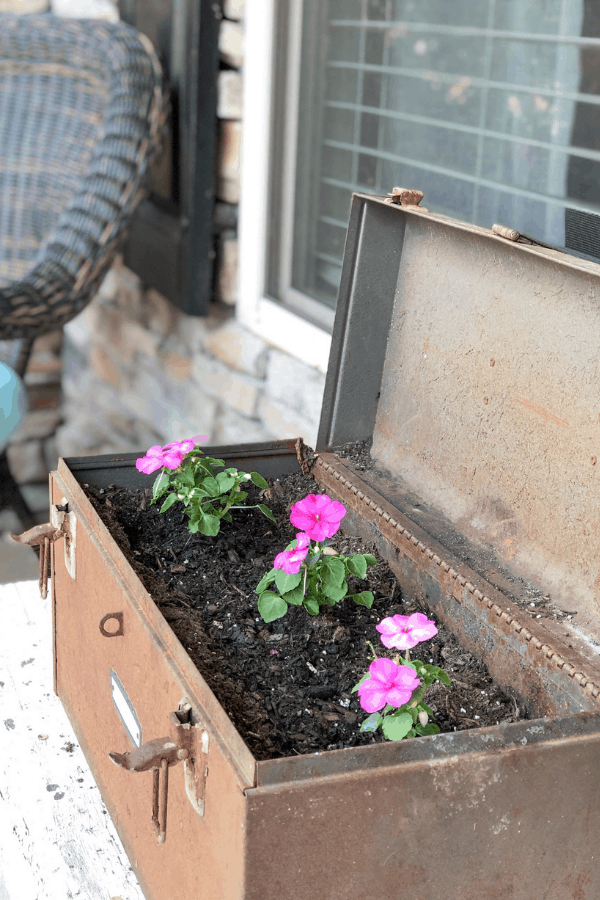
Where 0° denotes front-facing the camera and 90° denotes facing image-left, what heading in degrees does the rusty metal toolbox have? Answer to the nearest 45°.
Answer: approximately 45°

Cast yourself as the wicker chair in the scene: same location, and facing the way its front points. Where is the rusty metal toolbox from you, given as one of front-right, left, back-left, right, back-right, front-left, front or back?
front-left

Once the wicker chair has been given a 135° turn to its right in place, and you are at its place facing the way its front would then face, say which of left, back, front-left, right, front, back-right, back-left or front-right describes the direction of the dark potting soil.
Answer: back

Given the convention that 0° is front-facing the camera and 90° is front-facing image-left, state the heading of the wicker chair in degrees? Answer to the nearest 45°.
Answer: approximately 45°

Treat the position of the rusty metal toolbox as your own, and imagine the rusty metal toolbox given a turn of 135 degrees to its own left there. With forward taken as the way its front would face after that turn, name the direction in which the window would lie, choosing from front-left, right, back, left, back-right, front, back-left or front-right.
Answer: left

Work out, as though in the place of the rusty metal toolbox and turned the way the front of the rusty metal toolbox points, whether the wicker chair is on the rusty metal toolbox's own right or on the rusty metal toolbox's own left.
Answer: on the rusty metal toolbox's own right

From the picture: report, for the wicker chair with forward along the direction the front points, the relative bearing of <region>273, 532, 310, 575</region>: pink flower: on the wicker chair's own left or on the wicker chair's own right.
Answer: on the wicker chair's own left

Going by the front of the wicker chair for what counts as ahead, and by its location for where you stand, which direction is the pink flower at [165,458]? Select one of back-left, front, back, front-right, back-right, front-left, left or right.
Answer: front-left

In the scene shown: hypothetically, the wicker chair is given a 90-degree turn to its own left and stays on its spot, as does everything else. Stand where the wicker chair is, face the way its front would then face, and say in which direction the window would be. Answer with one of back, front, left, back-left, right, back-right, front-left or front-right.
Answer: front

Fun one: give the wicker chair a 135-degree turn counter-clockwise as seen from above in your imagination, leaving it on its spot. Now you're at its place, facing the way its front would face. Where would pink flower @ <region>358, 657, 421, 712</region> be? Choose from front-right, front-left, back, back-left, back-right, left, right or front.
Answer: right

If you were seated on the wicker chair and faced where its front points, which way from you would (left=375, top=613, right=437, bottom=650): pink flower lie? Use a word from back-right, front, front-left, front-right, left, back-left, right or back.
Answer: front-left

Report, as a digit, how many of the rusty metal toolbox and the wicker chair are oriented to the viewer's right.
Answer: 0
